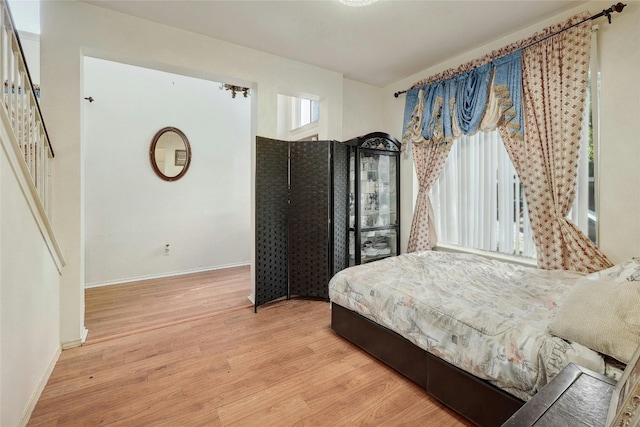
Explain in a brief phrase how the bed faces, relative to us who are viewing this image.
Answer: facing away from the viewer and to the left of the viewer

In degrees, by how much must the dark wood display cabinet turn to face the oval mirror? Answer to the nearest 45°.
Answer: approximately 135° to its right

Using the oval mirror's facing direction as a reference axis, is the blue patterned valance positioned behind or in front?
in front

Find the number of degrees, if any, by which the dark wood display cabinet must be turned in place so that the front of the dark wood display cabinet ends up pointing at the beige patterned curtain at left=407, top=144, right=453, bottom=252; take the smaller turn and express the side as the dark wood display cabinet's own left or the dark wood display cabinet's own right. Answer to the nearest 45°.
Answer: approximately 45° to the dark wood display cabinet's own left

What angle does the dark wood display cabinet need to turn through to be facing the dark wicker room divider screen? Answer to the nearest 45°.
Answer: approximately 90° to its right

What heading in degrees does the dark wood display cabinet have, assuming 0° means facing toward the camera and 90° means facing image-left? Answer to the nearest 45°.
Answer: approximately 315°

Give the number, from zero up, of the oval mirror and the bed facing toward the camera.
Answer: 1

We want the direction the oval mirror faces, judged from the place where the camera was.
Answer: facing the viewer

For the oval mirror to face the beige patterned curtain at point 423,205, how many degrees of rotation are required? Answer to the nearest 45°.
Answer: approximately 45° to its left
